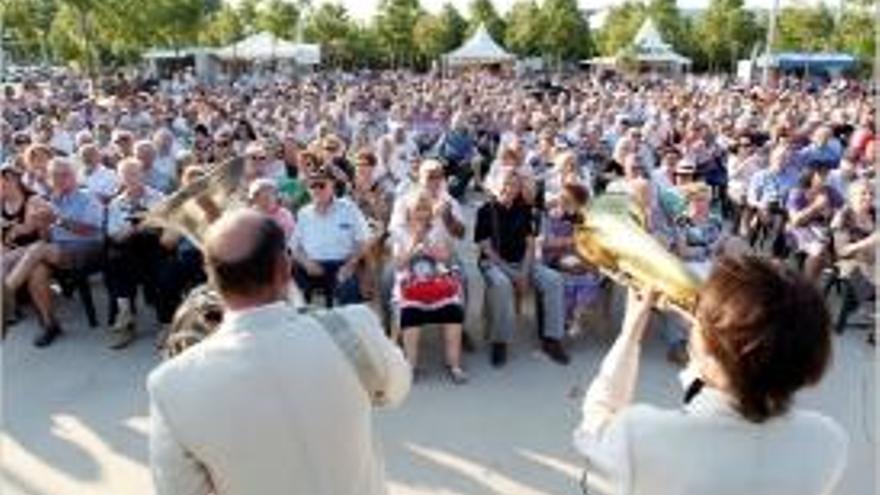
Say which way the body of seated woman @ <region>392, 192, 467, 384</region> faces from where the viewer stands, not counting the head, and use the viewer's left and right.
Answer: facing the viewer

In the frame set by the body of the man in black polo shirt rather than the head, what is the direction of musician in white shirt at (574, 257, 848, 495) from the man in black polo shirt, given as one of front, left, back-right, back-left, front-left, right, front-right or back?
front

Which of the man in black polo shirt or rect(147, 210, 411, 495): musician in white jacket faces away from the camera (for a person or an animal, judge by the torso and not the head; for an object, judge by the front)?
the musician in white jacket

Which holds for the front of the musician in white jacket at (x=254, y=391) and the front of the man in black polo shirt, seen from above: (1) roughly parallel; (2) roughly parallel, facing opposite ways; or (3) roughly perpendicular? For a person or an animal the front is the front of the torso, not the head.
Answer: roughly parallel, facing opposite ways

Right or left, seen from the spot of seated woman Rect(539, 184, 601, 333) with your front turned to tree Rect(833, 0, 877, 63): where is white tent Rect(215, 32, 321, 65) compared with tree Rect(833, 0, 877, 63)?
left

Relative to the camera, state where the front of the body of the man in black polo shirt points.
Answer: toward the camera

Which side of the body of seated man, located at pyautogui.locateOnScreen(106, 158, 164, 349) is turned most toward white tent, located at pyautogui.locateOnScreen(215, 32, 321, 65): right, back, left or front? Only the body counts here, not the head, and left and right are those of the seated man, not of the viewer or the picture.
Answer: back

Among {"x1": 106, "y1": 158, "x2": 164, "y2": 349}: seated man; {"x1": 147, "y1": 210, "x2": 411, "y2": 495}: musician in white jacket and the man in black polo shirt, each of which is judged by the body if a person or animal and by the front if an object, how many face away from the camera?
1

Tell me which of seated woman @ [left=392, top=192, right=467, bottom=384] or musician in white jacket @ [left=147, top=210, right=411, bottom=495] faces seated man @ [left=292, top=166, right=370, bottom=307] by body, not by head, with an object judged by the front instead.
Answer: the musician in white jacket

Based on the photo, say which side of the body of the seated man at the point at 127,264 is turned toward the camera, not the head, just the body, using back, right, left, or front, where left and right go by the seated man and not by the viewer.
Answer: front

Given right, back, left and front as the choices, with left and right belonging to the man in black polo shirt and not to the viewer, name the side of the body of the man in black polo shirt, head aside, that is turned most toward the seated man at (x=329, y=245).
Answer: right

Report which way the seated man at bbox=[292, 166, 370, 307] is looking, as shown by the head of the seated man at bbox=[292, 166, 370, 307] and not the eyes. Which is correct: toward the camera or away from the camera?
toward the camera

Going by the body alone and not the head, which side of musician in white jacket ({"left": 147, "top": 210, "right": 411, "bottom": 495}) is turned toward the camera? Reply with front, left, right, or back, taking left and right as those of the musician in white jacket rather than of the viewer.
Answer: back

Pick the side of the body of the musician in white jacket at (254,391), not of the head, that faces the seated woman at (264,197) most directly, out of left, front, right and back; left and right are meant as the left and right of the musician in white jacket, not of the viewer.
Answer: front

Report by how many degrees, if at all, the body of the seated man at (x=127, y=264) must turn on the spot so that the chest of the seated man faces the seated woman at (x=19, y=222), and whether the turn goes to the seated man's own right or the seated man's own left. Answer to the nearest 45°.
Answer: approximately 135° to the seated man's own right

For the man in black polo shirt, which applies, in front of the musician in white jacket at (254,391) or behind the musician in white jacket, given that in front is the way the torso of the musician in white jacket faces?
in front

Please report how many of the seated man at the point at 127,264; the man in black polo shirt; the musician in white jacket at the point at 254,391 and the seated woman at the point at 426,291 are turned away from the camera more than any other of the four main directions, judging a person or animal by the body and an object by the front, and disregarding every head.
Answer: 1

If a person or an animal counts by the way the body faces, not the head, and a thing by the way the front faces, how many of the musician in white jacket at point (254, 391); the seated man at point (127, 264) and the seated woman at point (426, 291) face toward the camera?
2

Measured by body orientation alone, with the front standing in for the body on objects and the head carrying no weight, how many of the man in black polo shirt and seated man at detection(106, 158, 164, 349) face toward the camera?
2

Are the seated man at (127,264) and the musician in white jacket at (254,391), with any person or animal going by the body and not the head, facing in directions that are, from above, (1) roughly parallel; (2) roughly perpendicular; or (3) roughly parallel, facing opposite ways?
roughly parallel, facing opposite ways
